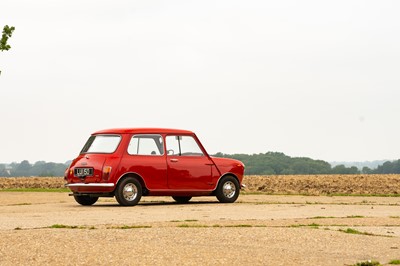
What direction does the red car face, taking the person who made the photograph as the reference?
facing away from the viewer and to the right of the viewer
